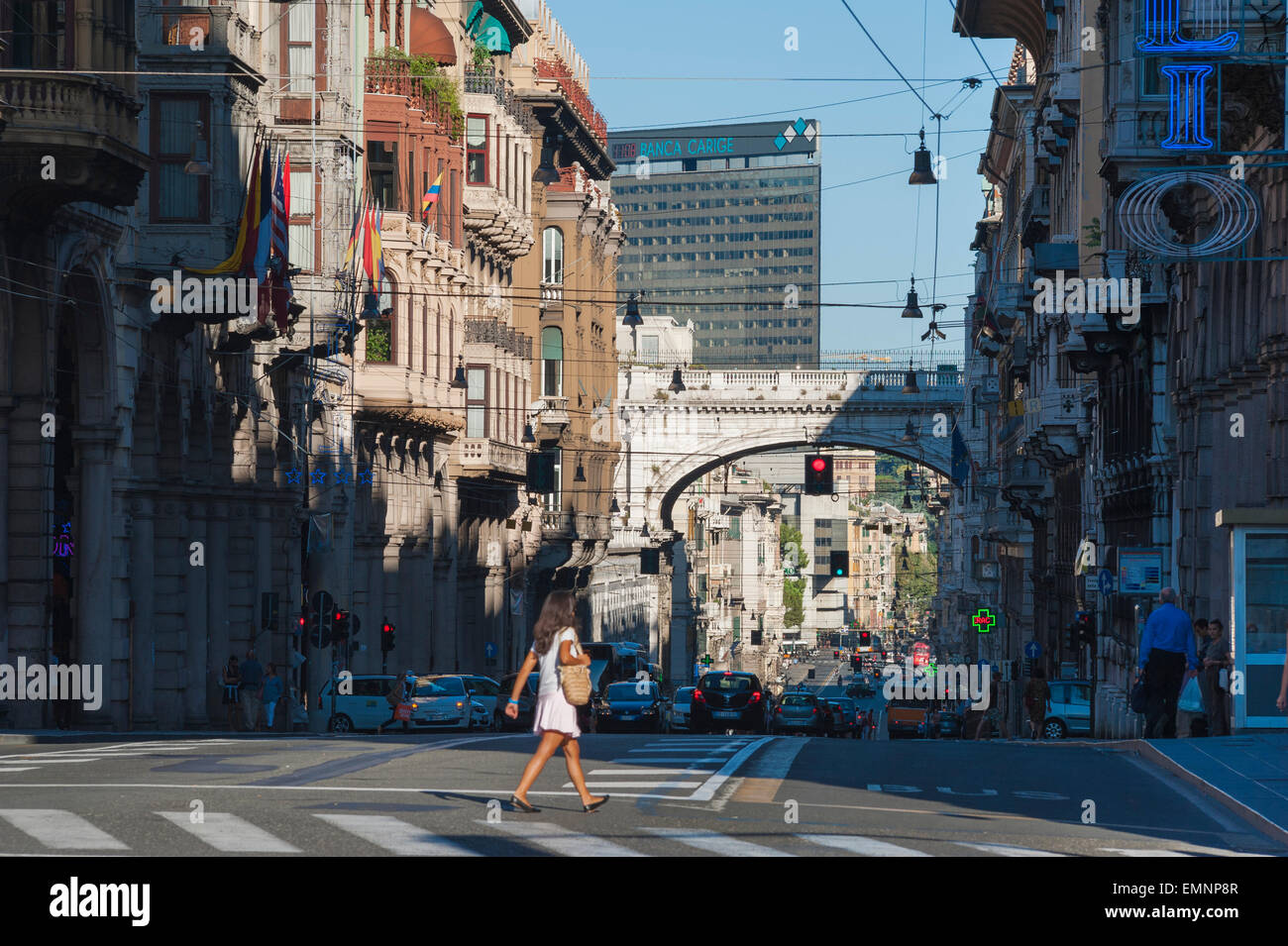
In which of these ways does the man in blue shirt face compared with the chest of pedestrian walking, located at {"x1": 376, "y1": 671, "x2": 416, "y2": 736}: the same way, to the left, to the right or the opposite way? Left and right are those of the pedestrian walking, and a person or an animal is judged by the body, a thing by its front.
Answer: to the left

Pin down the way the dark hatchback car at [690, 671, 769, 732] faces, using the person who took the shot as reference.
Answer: facing away from the viewer

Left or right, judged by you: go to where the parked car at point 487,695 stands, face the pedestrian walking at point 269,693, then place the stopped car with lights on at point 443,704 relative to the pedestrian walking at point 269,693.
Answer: left

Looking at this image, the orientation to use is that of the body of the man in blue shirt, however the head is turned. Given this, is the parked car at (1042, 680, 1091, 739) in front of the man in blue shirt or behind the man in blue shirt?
in front

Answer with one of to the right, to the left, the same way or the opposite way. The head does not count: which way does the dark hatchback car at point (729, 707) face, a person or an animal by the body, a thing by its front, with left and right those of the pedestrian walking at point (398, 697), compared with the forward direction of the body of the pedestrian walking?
to the left

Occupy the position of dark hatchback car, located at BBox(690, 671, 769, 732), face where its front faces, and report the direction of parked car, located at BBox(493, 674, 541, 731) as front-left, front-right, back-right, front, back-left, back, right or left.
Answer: back-left

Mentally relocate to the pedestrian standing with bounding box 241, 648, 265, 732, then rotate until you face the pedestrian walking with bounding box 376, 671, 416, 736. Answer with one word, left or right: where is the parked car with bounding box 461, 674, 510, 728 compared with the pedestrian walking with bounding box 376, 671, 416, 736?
left
